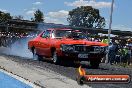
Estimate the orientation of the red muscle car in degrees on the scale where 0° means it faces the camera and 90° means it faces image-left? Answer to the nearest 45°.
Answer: approximately 315°
